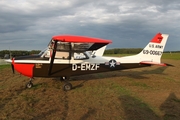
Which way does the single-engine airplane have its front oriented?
to the viewer's left
